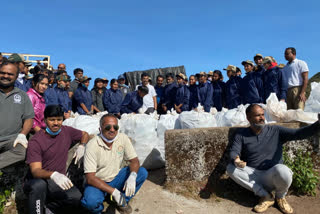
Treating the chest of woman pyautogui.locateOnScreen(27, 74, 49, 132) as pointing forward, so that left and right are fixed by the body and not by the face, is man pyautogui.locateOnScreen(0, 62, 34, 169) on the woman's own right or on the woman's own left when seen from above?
on the woman's own right

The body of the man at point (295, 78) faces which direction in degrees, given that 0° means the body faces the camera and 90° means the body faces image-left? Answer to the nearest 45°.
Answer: approximately 45°

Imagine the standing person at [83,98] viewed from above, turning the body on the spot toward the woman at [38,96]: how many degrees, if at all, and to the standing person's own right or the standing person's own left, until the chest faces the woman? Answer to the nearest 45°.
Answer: approximately 45° to the standing person's own right

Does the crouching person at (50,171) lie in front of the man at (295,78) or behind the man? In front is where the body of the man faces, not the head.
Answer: in front

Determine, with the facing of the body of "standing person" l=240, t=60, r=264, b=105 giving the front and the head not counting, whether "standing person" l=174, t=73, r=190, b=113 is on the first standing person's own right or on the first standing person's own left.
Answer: on the first standing person's own right

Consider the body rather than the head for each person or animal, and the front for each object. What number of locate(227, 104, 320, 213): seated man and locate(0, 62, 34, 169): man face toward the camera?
2
